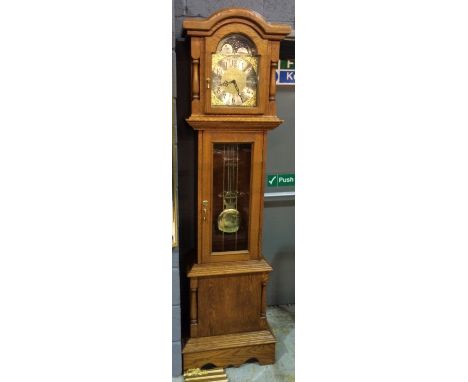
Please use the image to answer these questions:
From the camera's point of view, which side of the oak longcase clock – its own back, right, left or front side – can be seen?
front

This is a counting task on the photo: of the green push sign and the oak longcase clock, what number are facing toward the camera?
2

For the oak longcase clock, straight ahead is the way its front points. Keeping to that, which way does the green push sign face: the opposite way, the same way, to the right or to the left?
the same way

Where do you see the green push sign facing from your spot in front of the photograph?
facing the viewer
